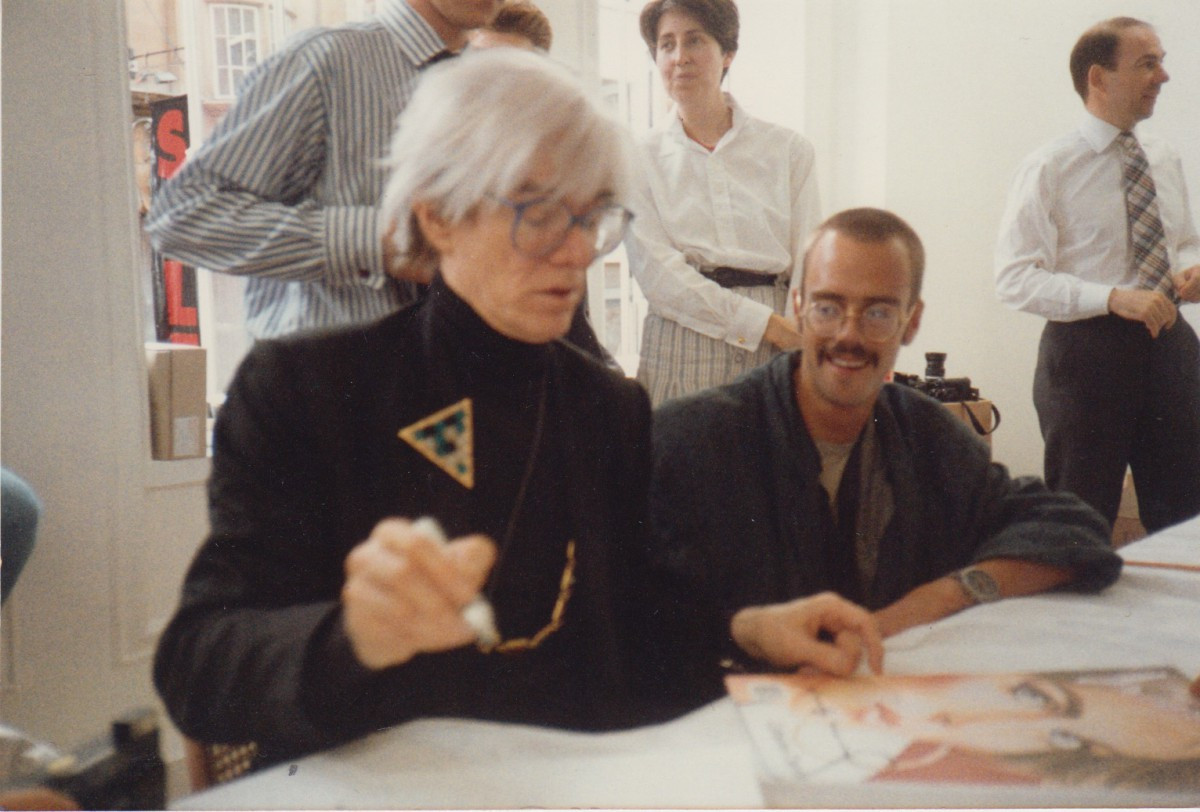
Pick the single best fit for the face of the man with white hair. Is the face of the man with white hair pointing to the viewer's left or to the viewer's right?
to the viewer's right

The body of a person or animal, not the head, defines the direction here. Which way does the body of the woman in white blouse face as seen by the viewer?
toward the camera

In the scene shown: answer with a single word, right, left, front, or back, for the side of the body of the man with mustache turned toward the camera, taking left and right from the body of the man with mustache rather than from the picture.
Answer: front

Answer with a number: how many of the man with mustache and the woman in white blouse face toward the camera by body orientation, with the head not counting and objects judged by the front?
2

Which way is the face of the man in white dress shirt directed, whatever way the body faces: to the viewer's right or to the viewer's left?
to the viewer's right
